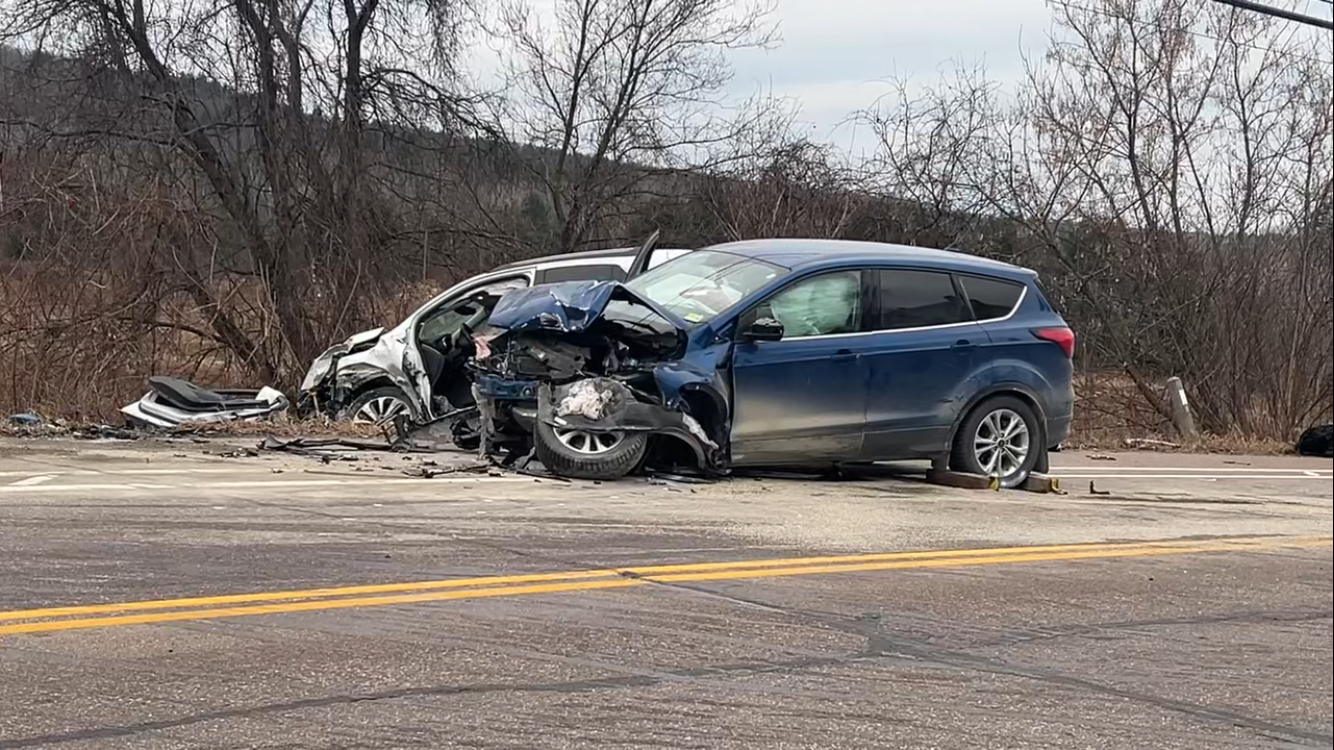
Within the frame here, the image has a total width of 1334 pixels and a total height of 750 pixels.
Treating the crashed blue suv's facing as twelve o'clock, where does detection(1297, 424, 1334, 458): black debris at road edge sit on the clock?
The black debris at road edge is roughly at 6 o'clock from the crashed blue suv.

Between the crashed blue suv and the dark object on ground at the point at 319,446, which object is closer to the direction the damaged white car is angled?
the dark object on ground

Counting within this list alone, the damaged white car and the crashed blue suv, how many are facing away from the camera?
0

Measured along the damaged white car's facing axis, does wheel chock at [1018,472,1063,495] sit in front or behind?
behind

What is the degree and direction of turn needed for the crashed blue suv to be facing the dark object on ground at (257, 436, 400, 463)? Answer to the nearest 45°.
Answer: approximately 45° to its right

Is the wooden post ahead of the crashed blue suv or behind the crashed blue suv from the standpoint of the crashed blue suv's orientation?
behind

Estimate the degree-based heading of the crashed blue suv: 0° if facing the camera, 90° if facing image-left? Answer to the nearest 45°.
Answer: approximately 45°

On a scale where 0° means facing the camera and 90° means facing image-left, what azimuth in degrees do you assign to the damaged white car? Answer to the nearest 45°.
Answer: approximately 90°
